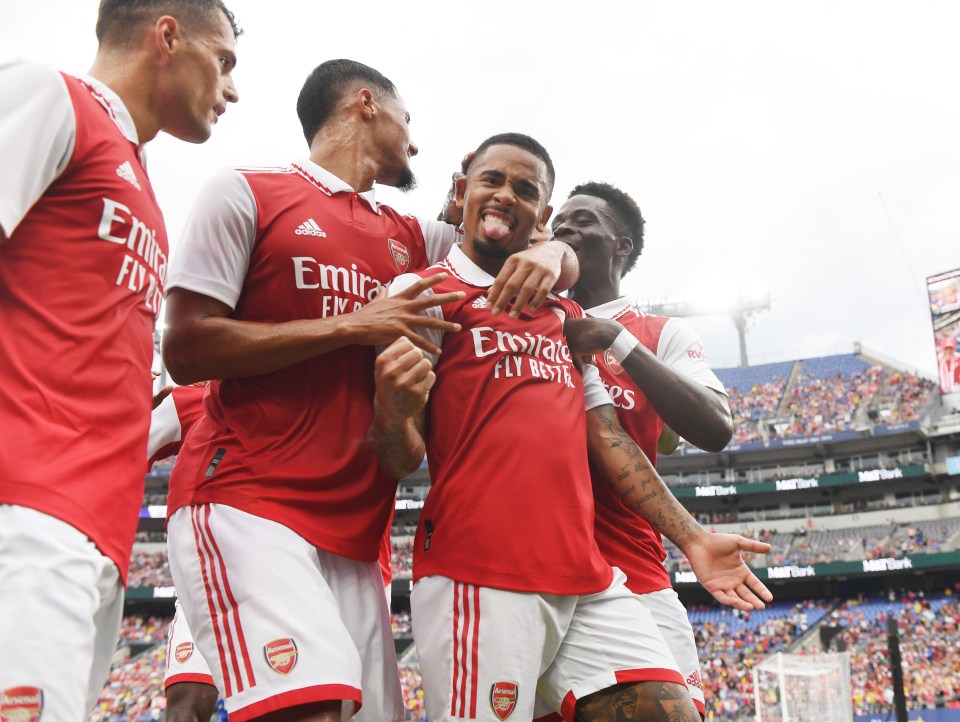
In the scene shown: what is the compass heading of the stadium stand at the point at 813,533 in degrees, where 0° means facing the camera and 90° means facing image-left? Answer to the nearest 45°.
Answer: approximately 0°

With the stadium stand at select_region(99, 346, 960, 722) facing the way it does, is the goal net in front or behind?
in front
